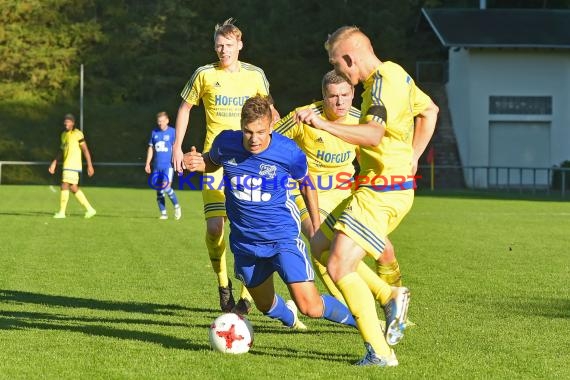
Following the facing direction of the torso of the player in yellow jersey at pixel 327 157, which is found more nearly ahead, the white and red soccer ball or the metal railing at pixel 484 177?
the white and red soccer ball

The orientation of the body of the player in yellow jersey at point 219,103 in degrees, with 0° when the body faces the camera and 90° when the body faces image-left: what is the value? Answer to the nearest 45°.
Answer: approximately 0°

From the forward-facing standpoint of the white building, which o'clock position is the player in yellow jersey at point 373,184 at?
The player in yellow jersey is roughly at 12 o'clock from the white building.

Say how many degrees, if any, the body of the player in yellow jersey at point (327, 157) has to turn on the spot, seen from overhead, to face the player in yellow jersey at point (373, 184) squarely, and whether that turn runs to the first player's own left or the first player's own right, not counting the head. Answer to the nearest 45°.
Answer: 0° — they already face them

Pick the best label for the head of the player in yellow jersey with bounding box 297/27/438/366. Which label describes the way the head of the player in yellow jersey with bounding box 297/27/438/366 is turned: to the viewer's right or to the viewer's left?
to the viewer's left

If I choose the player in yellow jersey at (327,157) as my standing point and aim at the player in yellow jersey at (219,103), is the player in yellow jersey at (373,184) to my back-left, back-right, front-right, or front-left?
back-left

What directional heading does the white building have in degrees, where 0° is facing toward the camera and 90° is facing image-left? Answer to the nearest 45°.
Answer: approximately 0°
